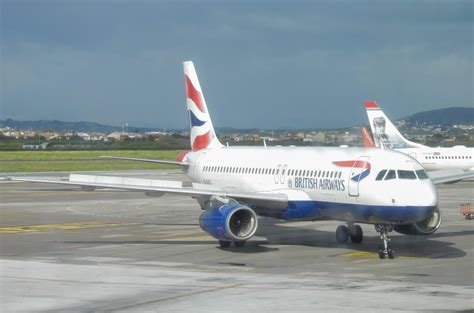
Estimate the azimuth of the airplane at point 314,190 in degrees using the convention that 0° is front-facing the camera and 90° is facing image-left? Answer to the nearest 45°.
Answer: approximately 315°
